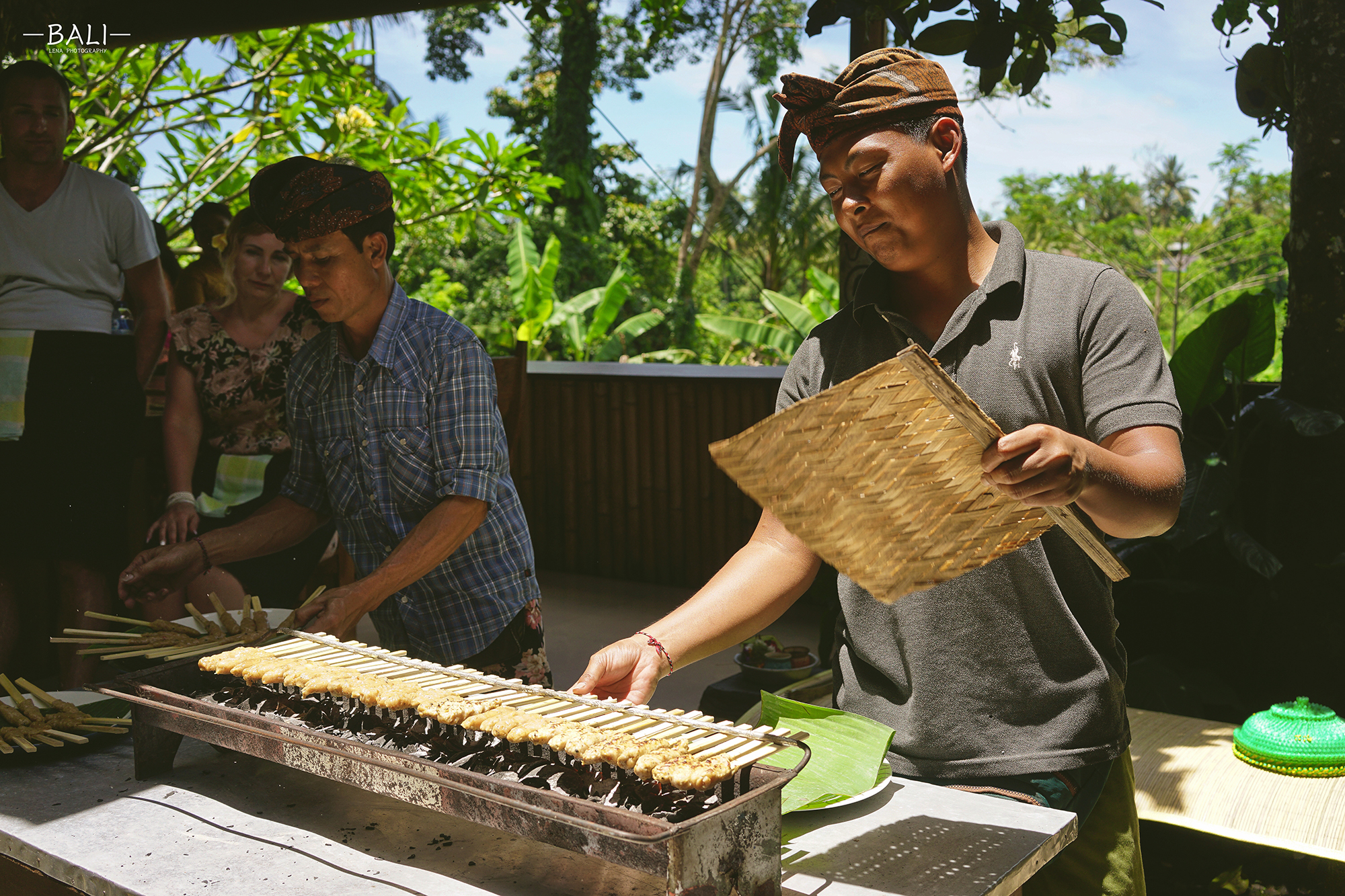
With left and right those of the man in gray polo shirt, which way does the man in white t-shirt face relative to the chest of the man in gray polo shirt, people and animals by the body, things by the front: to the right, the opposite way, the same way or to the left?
to the left

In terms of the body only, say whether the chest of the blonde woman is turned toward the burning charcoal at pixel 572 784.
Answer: yes

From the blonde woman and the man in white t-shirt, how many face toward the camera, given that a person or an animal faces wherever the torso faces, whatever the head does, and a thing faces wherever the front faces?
2

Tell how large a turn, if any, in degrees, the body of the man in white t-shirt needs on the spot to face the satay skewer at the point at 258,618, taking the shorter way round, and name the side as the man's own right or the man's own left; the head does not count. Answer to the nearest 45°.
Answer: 0° — they already face it

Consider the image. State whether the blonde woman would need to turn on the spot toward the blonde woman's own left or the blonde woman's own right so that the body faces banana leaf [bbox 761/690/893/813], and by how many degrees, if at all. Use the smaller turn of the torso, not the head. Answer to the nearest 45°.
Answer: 0° — they already face it

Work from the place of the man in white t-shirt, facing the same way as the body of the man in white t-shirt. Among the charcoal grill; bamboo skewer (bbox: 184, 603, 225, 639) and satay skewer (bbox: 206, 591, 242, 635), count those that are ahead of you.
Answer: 3
